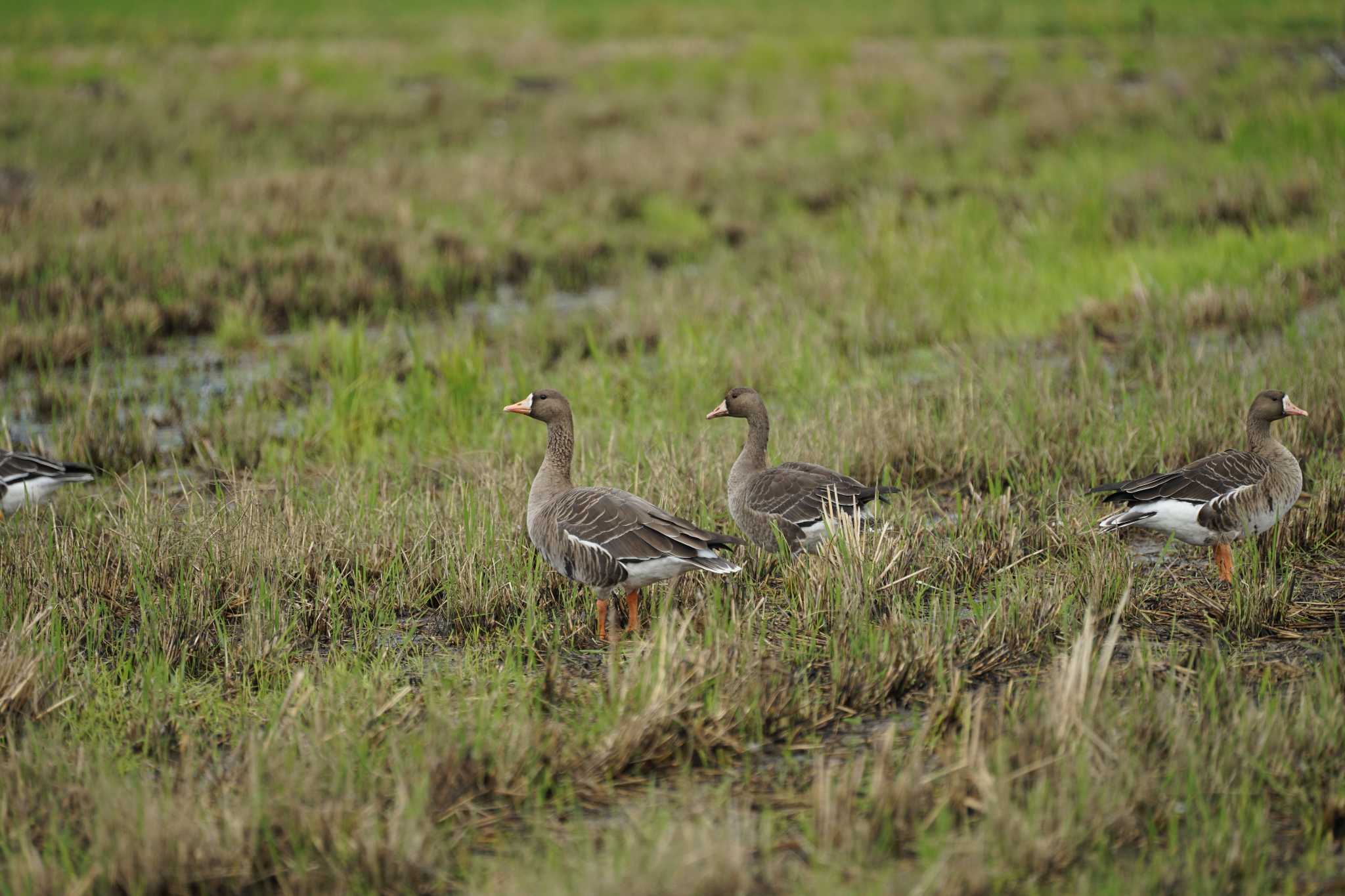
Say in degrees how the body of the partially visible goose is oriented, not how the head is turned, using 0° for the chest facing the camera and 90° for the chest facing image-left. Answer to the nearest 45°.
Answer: approximately 90°

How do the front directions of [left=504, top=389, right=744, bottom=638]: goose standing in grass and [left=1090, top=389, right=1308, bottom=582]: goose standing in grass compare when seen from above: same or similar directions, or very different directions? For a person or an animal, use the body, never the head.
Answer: very different directions

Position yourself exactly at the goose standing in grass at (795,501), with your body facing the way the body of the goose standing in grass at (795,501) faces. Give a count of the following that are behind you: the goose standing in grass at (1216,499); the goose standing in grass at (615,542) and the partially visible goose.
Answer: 1

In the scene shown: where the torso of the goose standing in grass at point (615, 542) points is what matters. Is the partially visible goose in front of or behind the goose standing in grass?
in front

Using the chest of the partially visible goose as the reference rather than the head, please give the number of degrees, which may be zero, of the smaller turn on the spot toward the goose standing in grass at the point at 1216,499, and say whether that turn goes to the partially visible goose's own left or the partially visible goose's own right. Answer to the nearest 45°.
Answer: approximately 135° to the partially visible goose's own left

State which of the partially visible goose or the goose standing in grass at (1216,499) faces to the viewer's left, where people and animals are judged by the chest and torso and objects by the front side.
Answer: the partially visible goose

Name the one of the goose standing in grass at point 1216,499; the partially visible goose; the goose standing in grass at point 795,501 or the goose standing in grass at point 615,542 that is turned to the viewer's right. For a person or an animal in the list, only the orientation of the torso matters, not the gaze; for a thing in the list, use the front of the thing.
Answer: the goose standing in grass at point 1216,499

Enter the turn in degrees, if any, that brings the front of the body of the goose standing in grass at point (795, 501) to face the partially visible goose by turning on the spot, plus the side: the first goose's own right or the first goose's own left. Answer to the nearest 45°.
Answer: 0° — it already faces it

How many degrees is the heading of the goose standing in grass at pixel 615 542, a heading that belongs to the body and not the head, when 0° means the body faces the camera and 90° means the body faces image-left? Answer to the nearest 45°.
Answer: approximately 90°

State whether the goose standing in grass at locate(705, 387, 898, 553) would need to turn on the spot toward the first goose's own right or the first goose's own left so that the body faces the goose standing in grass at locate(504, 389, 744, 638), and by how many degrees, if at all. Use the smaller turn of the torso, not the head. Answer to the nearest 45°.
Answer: approximately 45° to the first goose's own left

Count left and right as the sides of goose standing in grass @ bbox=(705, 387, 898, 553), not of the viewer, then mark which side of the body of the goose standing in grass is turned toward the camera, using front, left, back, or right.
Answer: left

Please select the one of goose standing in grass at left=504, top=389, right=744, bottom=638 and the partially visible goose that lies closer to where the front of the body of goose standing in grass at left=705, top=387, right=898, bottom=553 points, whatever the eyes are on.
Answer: the partially visible goose

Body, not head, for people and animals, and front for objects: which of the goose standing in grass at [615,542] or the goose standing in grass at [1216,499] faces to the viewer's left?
the goose standing in grass at [615,542]

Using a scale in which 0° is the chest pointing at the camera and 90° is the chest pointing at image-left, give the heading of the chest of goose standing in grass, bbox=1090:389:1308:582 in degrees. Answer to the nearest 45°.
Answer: approximately 270°

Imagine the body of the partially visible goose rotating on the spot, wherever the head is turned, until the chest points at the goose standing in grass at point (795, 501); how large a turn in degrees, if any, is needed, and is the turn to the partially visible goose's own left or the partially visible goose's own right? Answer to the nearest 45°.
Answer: approximately 135° to the partially visible goose's own left
